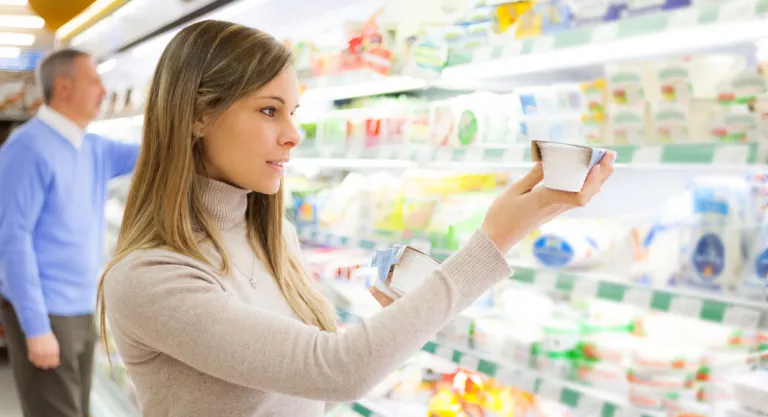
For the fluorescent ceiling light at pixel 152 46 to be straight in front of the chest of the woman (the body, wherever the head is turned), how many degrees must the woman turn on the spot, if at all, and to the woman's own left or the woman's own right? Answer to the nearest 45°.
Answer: approximately 135° to the woman's own left

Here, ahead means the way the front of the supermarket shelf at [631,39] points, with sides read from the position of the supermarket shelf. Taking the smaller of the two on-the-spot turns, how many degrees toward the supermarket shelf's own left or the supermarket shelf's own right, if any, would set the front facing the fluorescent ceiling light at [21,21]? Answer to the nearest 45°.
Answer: approximately 90° to the supermarket shelf's own right

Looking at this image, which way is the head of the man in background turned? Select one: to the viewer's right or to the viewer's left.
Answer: to the viewer's right

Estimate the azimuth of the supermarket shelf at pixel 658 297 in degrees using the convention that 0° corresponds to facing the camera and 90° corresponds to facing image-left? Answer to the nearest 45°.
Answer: approximately 45°

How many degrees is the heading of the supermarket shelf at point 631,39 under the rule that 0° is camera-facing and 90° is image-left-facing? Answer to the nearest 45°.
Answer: approximately 45°

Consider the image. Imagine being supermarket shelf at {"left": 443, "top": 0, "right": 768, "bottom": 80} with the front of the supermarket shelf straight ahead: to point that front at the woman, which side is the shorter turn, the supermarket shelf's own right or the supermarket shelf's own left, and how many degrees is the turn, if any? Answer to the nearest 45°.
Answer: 0° — it already faces them

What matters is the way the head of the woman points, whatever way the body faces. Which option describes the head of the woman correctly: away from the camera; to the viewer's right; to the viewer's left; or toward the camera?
to the viewer's right
